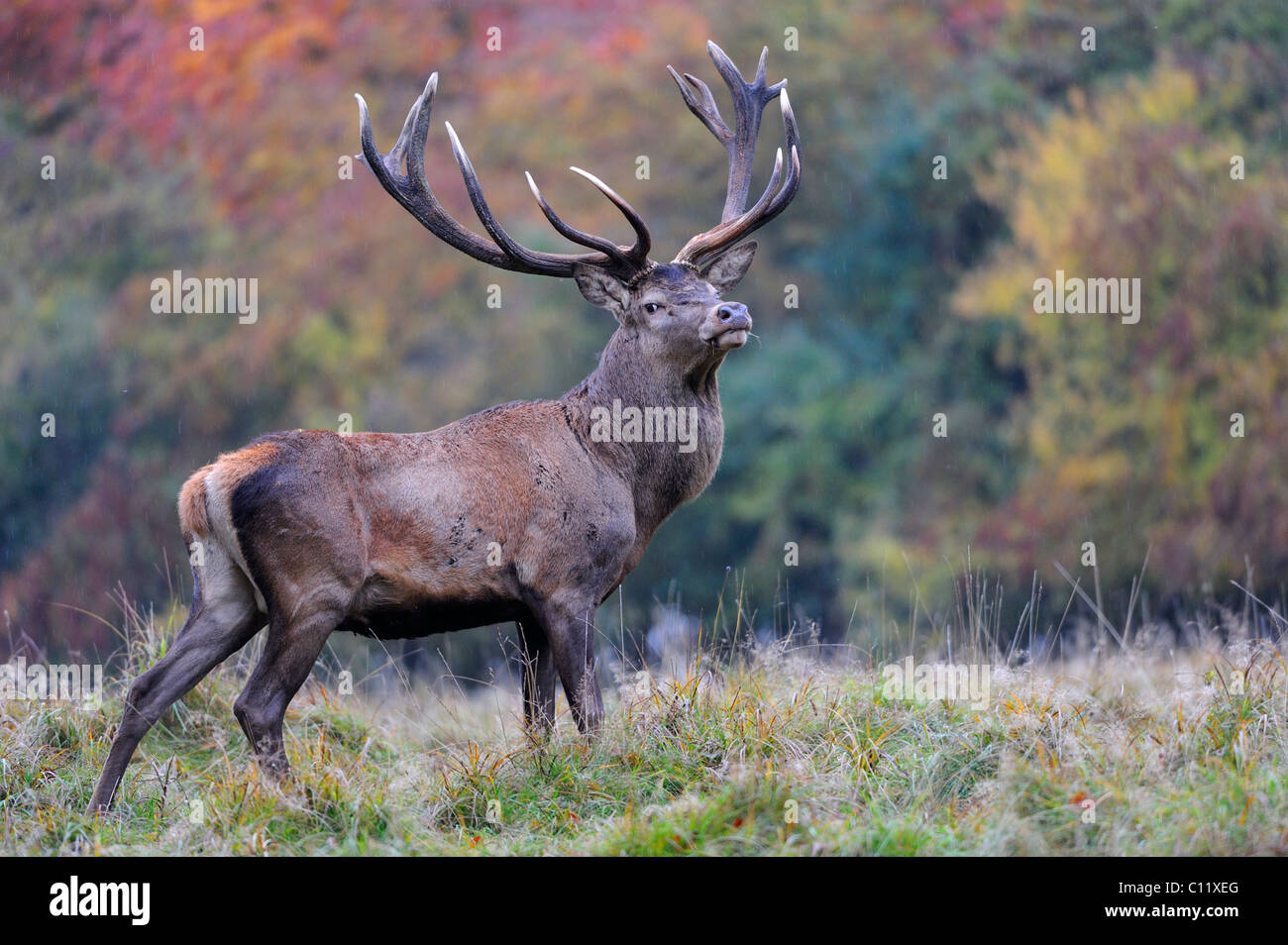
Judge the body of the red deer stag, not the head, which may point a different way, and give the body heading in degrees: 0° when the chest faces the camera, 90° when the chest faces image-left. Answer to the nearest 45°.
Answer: approximately 270°
